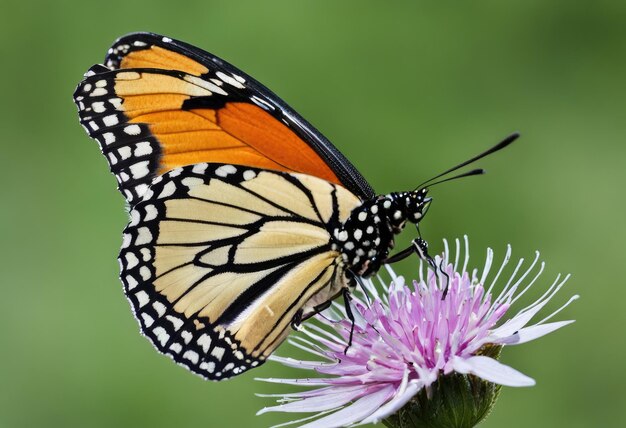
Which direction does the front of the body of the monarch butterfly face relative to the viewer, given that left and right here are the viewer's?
facing to the right of the viewer
